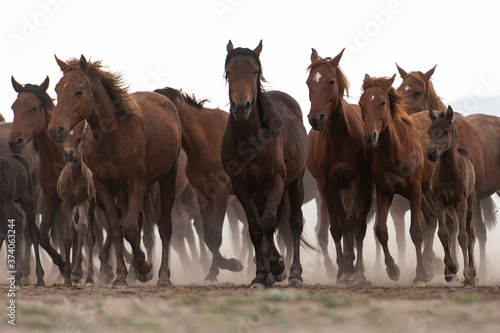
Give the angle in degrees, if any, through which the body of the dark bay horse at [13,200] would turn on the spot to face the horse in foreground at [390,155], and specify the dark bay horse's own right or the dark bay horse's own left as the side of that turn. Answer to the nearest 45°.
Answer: approximately 90° to the dark bay horse's own left

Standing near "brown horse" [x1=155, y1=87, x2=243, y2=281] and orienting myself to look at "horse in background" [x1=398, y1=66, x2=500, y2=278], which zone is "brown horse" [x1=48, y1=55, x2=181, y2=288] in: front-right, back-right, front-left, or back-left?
back-right

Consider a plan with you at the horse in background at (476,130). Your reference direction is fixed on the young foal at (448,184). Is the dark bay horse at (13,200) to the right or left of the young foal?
right

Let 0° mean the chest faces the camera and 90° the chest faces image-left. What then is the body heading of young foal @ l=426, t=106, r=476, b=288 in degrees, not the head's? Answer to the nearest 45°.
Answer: approximately 0°

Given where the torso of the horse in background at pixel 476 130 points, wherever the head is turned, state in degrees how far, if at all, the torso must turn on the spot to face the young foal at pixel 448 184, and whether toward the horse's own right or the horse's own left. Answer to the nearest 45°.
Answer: approximately 45° to the horse's own left

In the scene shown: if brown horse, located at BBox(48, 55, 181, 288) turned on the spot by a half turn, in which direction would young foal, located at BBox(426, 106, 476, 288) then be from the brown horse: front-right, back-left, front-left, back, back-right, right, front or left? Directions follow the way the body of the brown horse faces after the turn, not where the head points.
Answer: front-right

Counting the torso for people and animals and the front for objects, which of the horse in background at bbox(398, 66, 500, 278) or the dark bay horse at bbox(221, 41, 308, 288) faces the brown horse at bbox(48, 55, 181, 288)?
the horse in background

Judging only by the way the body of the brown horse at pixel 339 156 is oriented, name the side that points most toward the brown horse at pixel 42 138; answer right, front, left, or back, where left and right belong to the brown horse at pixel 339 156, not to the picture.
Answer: right

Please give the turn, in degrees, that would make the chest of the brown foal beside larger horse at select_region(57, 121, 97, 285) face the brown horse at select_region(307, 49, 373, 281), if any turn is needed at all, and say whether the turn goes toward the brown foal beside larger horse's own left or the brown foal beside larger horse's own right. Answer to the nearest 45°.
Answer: approximately 90° to the brown foal beside larger horse's own left

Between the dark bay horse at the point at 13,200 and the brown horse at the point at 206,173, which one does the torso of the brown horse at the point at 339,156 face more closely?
the dark bay horse

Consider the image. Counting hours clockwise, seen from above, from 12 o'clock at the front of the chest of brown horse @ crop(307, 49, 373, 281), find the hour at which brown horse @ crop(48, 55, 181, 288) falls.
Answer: brown horse @ crop(48, 55, 181, 288) is roughly at 2 o'clock from brown horse @ crop(307, 49, 373, 281).
